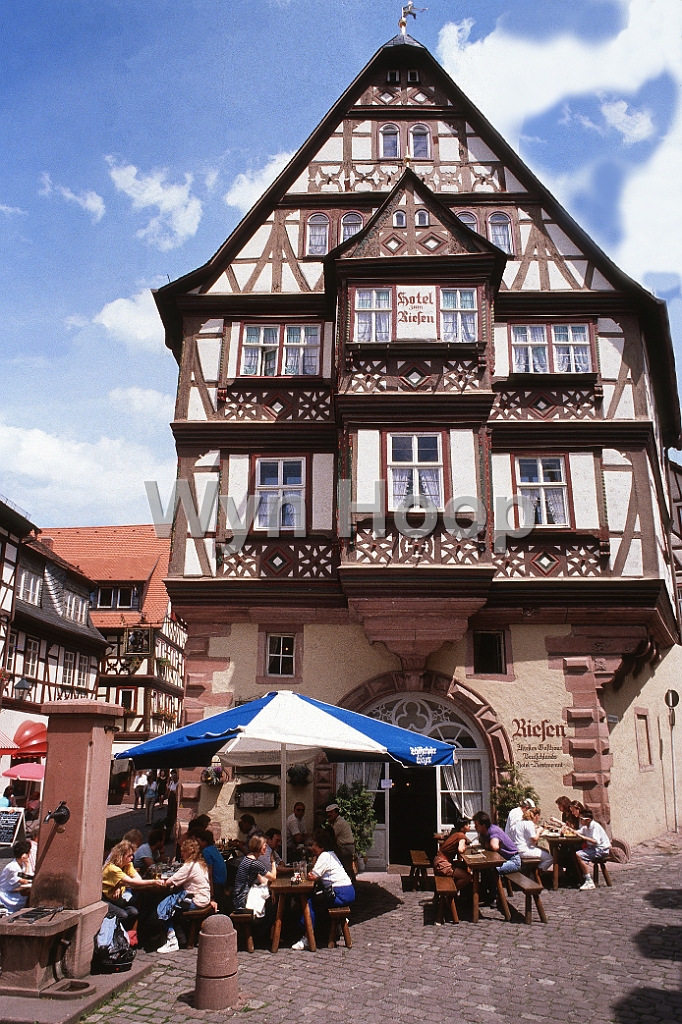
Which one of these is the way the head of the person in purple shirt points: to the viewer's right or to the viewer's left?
to the viewer's left

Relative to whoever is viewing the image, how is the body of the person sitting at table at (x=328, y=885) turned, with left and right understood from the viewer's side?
facing to the left of the viewer

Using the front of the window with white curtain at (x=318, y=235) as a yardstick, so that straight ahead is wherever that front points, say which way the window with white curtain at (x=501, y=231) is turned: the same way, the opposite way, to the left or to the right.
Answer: the same way

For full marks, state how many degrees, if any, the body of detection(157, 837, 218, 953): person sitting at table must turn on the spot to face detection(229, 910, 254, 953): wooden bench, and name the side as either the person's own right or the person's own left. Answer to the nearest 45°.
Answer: approximately 180°

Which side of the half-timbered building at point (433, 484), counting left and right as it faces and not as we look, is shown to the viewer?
front

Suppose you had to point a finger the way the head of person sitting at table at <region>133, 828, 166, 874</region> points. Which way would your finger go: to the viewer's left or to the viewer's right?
to the viewer's right

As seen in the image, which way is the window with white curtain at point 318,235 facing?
toward the camera

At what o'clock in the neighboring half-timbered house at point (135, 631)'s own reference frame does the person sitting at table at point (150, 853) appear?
The person sitting at table is roughly at 12 o'clock from the neighboring half-timbered house.

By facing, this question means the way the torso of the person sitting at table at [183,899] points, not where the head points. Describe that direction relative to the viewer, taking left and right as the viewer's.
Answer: facing to the left of the viewer

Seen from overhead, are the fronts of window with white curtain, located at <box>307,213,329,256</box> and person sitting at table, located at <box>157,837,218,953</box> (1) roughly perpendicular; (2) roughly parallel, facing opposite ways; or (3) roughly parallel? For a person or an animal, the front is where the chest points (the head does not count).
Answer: roughly perpendicular

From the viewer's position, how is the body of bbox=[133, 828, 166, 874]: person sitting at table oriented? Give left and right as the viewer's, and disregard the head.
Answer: facing to the right of the viewer

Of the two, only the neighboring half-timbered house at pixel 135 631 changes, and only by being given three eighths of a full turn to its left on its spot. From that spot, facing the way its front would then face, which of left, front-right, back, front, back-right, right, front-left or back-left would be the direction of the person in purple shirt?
back-right

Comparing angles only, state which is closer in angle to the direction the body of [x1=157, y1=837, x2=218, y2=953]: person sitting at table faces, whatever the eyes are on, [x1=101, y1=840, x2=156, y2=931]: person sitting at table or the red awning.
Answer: the person sitting at table

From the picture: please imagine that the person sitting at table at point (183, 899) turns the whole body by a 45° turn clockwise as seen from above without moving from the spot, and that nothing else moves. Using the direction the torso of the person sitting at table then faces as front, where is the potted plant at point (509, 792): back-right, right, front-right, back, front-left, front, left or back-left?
right

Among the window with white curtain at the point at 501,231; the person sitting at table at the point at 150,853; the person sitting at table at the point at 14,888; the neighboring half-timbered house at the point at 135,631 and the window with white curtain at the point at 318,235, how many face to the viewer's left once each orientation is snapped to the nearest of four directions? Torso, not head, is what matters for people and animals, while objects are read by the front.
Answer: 0

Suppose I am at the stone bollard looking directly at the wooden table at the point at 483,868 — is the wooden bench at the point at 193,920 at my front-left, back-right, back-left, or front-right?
front-left
